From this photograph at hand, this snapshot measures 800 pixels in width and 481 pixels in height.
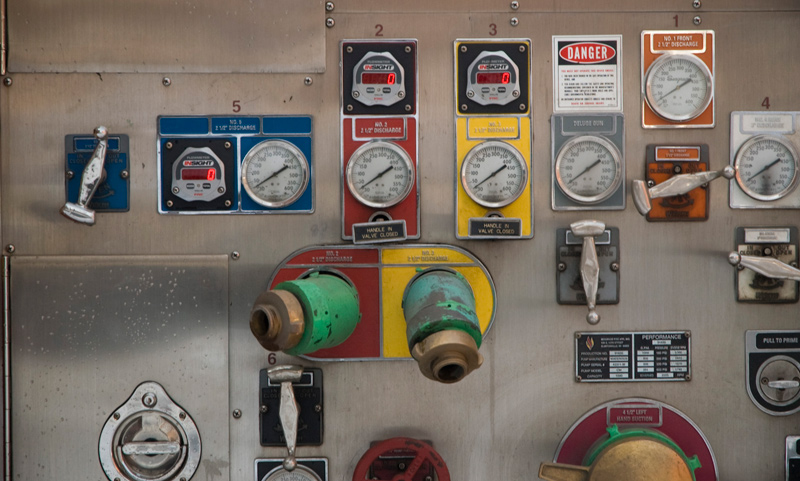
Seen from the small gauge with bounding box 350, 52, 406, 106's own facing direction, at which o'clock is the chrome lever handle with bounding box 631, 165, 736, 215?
The chrome lever handle is roughly at 9 o'clock from the small gauge.

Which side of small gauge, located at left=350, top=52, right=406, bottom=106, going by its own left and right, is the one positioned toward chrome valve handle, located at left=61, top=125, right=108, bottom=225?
right

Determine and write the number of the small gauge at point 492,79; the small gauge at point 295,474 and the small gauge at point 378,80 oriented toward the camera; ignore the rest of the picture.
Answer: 3

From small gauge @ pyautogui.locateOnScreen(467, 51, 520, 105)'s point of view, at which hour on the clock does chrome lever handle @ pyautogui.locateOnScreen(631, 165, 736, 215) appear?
The chrome lever handle is roughly at 9 o'clock from the small gauge.

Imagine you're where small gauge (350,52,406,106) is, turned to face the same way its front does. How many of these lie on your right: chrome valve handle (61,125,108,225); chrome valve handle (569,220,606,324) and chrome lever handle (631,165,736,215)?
1

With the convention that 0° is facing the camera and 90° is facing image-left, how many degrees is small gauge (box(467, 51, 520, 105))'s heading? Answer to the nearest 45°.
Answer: approximately 0°

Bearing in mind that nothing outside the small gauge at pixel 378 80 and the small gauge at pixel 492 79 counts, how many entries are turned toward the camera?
2
